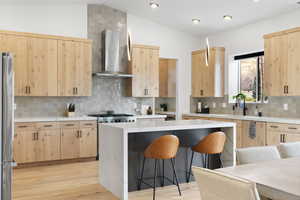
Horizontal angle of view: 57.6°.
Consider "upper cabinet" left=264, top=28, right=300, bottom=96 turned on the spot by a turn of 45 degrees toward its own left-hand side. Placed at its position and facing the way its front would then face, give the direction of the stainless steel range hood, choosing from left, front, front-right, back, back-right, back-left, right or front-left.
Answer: right

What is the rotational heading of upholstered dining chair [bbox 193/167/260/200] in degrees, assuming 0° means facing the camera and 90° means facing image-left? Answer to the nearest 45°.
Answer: approximately 225°

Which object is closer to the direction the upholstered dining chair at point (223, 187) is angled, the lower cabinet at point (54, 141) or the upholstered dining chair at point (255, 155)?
the upholstered dining chair

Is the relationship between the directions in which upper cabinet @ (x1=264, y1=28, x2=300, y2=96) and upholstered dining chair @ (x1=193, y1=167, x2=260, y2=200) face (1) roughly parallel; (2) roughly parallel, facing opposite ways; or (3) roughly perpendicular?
roughly parallel, facing opposite ways

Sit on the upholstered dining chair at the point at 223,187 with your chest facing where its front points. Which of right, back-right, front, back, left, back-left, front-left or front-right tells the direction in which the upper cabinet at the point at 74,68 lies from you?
left

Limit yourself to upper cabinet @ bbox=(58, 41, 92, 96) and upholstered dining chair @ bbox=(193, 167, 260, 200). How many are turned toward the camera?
1

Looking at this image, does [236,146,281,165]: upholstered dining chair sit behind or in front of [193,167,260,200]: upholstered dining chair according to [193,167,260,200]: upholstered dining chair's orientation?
in front

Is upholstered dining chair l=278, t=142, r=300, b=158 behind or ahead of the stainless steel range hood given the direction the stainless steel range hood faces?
ahead

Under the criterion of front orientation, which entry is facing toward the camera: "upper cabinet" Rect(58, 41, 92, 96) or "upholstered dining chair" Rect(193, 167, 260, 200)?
the upper cabinet

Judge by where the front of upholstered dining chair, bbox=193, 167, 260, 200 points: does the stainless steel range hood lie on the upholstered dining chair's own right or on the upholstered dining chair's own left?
on the upholstered dining chair's own left

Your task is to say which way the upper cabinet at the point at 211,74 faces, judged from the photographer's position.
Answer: facing the viewer and to the left of the viewer

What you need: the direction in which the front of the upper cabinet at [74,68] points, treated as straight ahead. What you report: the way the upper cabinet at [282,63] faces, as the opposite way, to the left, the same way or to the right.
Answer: to the right

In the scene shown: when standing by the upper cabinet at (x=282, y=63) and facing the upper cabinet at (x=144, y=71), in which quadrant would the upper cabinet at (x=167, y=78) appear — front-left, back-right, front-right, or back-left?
front-right

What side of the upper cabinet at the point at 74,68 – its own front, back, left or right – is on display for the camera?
front

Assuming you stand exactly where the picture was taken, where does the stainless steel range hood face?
facing the viewer and to the right of the viewer

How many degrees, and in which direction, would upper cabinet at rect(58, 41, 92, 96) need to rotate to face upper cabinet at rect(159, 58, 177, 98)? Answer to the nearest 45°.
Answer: approximately 135° to its left

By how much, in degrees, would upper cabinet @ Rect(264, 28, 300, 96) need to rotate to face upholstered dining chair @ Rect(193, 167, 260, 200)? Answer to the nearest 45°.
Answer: approximately 45° to its left

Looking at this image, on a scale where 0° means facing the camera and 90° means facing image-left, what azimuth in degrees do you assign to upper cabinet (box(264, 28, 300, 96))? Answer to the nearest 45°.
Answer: approximately 45°

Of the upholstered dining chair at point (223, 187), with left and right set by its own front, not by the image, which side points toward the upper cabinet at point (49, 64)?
left

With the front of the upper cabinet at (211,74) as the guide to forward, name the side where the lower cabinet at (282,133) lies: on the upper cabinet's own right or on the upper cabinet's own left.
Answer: on the upper cabinet's own left

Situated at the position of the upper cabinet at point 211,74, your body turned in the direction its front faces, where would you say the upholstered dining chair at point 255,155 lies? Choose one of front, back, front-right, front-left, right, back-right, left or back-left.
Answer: front-left
